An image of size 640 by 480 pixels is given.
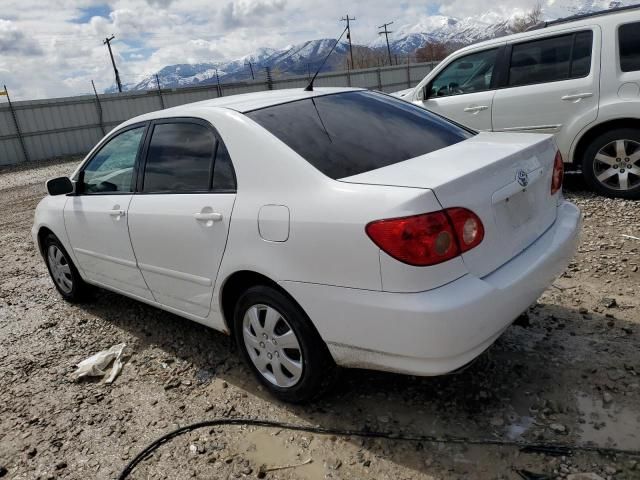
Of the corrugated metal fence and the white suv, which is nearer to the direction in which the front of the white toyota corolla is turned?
the corrugated metal fence

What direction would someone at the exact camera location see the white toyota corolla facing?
facing away from the viewer and to the left of the viewer

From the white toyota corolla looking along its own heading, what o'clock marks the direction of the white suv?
The white suv is roughly at 3 o'clock from the white toyota corolla.

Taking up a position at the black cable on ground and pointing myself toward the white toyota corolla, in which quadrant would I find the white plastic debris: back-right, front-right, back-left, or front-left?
front-left

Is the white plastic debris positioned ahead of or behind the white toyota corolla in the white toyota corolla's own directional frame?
ahead

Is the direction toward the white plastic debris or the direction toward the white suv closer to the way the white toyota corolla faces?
the white plastic debris

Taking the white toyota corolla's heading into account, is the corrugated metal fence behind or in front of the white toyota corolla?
in front
